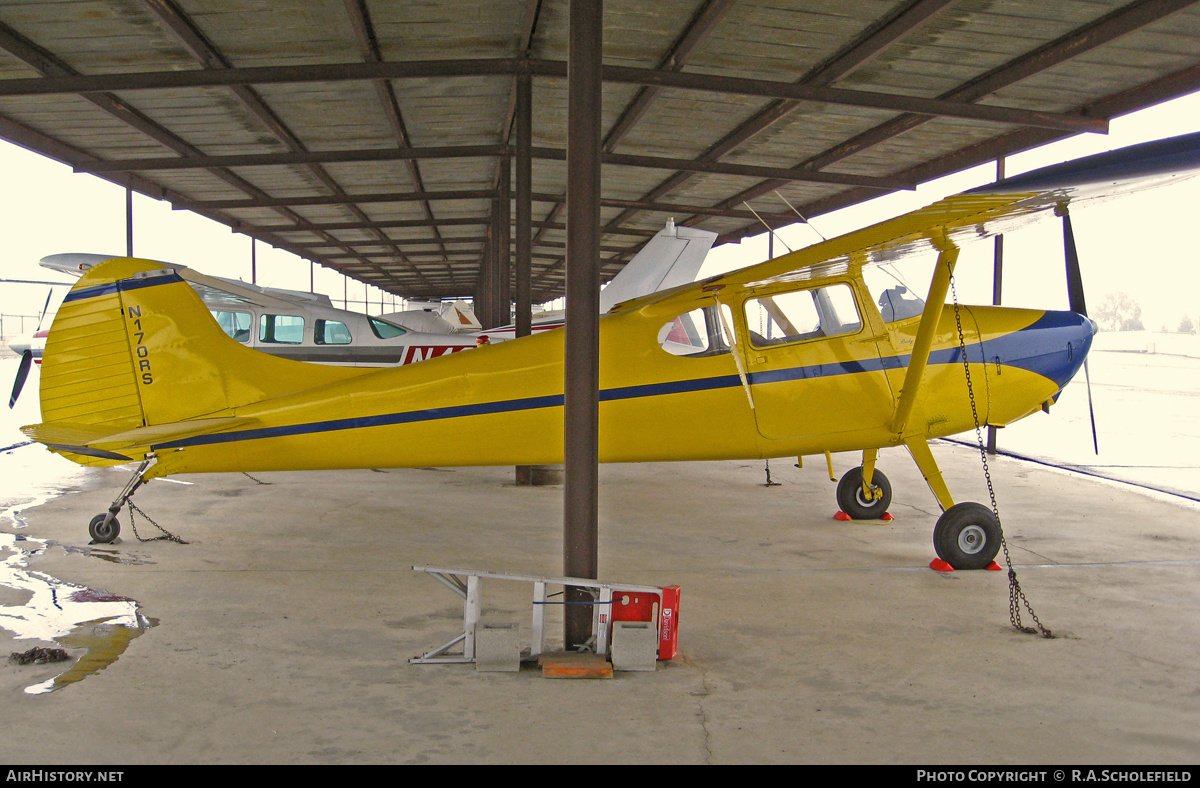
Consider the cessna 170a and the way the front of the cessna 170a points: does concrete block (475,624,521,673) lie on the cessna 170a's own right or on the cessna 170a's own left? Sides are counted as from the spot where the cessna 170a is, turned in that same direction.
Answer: on the cessna 170a's own right

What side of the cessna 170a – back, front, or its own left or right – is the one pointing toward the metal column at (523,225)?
left

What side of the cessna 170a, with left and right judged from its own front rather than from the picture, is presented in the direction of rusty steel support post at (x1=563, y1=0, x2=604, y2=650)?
right

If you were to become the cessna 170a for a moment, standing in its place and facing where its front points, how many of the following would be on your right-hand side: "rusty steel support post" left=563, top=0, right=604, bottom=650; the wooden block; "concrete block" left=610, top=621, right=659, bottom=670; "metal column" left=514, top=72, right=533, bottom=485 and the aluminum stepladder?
4

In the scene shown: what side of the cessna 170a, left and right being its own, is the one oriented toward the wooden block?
right

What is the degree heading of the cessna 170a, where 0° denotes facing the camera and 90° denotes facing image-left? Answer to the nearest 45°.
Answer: approximately 270°

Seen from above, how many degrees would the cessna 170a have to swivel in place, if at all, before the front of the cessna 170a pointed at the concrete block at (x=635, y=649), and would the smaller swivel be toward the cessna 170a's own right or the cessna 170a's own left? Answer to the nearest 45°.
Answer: approximately 90° to the cessna 170a's own right
